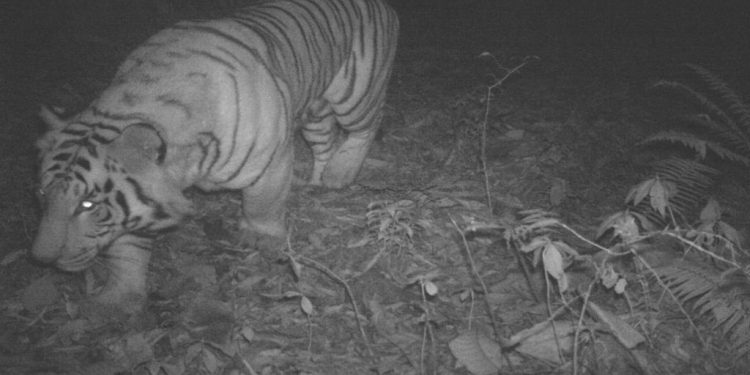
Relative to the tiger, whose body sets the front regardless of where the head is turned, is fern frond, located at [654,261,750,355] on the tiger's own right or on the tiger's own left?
on the tiger's own left

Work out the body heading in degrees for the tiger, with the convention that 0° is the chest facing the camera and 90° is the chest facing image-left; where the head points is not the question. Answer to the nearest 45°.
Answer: approximately 45°
